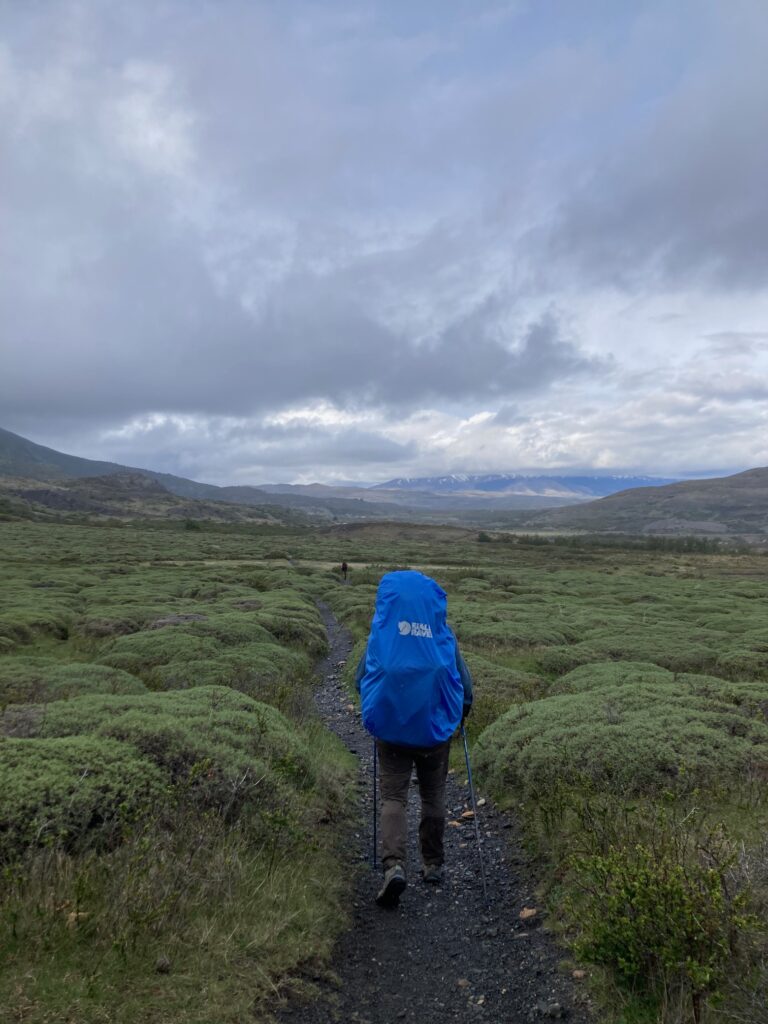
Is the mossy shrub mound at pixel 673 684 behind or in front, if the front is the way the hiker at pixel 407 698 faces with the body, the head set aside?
in front

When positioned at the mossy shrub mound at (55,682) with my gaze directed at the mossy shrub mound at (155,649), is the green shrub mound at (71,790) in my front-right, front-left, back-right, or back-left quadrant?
back-right

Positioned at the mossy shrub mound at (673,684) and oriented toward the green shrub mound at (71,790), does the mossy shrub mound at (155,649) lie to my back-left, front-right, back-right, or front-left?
front-right

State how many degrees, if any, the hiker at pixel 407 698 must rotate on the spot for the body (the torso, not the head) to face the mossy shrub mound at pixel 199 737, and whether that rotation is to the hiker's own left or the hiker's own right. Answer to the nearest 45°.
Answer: approximately 45° to the hiker's own left

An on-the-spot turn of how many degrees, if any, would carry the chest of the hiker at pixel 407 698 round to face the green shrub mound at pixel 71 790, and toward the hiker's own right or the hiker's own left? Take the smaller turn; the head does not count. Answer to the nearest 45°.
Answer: approximately 90° to the hiker's own left

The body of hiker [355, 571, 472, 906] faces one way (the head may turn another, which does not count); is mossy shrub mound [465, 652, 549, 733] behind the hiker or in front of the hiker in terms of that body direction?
in front

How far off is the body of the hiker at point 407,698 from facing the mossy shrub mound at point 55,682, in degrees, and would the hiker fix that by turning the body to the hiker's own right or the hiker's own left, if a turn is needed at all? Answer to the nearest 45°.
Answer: approximately 45° to the hiker's own left

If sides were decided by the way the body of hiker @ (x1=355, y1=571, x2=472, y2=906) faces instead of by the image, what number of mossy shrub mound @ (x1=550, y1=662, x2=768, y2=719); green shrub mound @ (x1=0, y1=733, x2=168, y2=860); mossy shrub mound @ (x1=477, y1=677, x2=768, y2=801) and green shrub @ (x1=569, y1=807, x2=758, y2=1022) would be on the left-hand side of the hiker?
1

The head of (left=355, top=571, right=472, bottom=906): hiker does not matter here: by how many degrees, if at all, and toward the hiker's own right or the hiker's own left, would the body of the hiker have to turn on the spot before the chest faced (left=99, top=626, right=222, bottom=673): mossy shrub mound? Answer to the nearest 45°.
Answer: approximately 45° to the hiker's own left

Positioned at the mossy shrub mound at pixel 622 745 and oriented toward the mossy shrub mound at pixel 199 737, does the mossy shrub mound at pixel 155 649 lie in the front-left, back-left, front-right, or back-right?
front-right

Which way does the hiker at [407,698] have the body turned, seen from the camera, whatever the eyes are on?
away from the camera

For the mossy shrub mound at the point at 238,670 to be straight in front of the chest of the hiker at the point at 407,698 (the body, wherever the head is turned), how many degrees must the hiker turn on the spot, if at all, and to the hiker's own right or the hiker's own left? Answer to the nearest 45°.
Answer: approximately 45° to the hiker's own left

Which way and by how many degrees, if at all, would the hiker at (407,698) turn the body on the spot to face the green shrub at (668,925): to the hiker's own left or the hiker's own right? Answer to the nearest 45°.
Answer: approximately 135° to the hiker's own right
